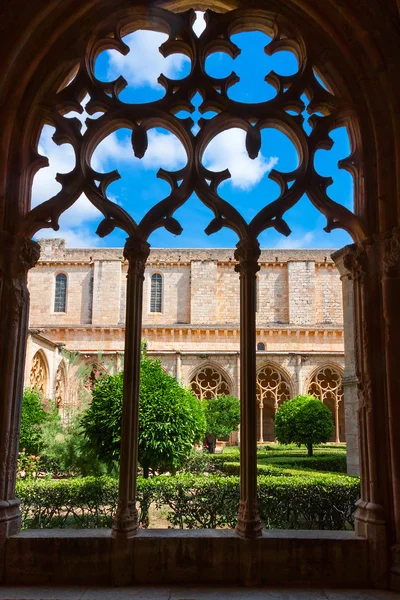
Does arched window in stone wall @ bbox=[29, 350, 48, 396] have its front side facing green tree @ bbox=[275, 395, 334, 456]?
yes

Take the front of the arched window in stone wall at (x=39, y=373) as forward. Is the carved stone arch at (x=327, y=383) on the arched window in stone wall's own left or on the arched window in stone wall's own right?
on the arched window in stone wall's own left

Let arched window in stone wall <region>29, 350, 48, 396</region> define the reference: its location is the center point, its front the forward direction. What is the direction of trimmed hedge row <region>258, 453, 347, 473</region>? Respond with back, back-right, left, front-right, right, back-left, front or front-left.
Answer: front

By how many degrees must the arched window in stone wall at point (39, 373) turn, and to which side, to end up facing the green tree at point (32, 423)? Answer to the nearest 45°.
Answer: approximately 45° to its right

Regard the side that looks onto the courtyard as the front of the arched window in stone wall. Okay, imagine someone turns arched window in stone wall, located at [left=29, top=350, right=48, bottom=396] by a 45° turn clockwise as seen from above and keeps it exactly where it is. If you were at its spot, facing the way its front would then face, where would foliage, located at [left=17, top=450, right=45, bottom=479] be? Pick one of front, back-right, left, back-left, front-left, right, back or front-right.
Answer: front

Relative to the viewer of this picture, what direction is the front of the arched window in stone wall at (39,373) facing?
facing the viewer and to the right of the viewer

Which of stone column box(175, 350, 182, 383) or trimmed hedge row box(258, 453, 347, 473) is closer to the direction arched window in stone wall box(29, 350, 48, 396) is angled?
the trimmed hedge row

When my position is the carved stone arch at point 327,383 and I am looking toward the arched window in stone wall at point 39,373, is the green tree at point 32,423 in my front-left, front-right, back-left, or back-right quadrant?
front-left

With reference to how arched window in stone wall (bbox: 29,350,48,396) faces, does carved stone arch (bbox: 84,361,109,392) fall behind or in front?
in front

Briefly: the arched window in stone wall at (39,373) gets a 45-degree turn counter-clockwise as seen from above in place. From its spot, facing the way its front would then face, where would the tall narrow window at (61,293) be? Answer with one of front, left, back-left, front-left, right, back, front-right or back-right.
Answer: left

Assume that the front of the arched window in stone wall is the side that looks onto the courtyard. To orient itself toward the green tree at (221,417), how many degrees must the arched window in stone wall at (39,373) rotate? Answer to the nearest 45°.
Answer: approximately 45° to its left
